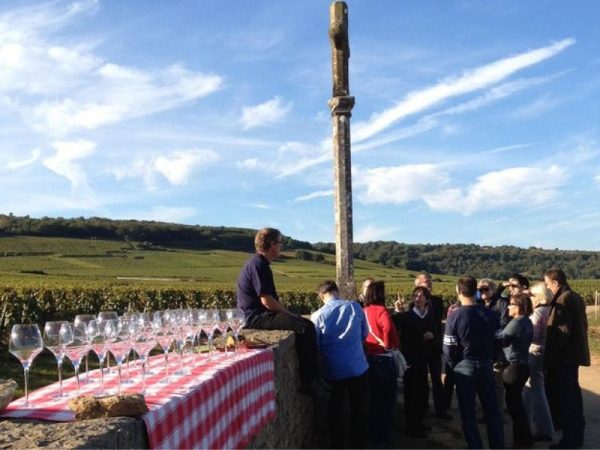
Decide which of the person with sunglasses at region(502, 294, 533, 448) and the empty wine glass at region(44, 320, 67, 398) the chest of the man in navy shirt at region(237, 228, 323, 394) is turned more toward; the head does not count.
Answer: the person with sunglasses

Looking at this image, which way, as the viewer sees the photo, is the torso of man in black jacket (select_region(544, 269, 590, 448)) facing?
to the viewer's left

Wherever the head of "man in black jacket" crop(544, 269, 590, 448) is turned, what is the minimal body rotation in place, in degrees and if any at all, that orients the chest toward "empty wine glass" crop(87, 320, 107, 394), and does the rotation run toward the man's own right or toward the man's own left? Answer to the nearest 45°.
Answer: approximately 45° to the man's own left

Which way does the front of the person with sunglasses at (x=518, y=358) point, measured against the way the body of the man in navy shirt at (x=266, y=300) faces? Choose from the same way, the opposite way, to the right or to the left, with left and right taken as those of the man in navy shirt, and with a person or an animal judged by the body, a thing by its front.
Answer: the opposite way

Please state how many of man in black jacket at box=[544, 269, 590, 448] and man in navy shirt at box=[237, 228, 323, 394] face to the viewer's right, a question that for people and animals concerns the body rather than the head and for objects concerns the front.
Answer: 1

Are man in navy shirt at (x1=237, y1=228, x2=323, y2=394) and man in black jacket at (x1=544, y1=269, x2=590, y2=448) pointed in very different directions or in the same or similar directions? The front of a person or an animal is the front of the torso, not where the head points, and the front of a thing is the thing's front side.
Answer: very different directions

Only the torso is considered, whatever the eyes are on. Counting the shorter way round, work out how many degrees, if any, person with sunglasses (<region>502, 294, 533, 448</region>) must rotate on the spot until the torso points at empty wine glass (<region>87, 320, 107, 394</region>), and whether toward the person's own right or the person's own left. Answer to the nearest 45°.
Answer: approximately 45° to the person's own left

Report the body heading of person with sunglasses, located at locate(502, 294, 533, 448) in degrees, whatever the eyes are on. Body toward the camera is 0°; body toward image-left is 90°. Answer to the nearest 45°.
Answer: approximately 90°

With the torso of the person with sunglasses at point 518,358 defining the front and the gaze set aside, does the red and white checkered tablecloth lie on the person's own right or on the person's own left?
on the person's own left

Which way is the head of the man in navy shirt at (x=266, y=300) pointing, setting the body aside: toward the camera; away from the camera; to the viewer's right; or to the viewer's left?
to the viewer's right

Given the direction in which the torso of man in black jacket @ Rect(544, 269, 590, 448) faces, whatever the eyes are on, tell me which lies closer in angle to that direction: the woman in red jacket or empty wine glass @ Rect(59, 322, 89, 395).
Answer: the woman in red jacket

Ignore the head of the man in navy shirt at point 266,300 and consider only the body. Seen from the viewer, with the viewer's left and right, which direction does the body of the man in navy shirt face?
facing to the right of the viewer
